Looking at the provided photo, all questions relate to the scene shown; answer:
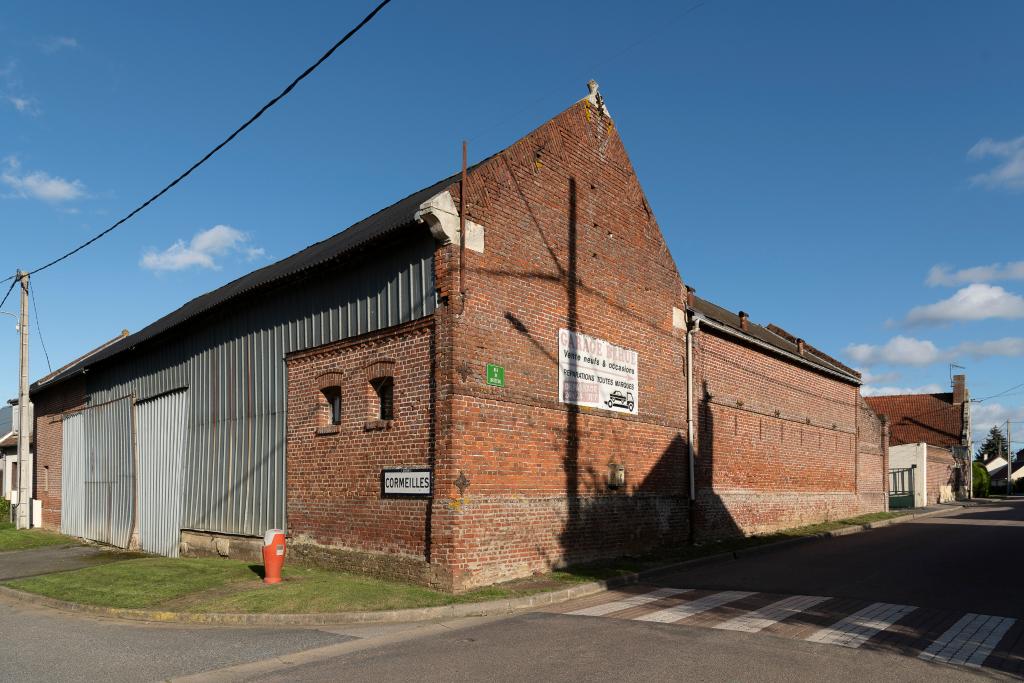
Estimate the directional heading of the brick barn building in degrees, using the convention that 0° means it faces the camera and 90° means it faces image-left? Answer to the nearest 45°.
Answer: approximately 45°

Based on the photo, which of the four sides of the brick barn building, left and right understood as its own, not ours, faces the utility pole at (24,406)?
right
